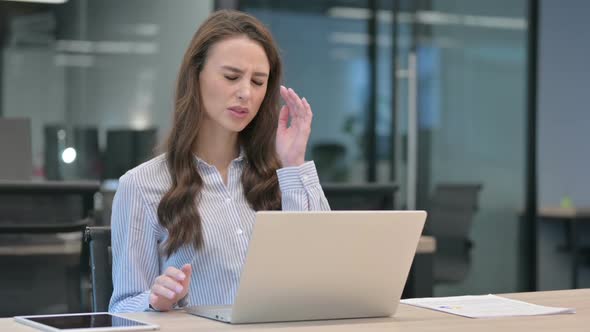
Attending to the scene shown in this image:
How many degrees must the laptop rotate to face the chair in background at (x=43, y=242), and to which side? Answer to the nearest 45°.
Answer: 0° — it already faces it

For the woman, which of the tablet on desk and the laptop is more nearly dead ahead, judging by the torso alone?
the laptop

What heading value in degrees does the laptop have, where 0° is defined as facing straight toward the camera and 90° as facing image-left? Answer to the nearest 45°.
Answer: approximately 135°

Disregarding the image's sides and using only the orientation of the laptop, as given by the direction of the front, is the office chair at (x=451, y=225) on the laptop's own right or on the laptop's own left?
on the laptop's own right

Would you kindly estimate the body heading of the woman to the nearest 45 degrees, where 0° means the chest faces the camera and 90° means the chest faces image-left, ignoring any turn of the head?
approximately 315°

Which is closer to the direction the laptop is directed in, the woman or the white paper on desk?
the woman

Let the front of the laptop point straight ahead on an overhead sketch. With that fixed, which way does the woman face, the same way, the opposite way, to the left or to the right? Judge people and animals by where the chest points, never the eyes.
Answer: the opposite way

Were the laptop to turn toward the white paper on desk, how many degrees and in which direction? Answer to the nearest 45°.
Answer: approximately 90° to its right

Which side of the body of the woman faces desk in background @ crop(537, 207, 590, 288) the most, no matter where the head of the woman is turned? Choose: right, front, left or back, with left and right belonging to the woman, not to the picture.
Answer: left

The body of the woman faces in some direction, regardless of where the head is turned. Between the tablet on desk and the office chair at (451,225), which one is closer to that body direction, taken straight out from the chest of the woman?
the tablet on desk

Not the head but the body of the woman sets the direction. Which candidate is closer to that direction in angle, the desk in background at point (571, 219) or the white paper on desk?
the white paper on desk

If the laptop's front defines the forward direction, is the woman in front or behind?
in front
